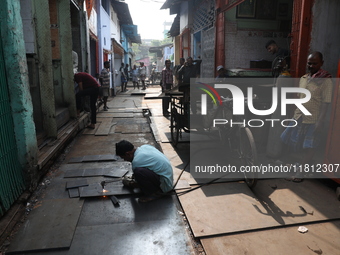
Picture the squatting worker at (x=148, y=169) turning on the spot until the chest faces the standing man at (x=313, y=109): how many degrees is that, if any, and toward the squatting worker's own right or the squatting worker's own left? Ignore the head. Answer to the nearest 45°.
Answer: approximately 180°

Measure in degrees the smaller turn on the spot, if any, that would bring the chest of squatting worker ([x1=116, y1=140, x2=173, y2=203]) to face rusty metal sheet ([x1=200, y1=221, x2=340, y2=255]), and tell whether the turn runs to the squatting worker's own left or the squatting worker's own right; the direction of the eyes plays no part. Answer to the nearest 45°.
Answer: approximately 135° to the squatting worker's own left

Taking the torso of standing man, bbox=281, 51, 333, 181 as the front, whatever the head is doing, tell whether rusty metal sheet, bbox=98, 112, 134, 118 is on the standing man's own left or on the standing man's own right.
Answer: on the standing man's own right

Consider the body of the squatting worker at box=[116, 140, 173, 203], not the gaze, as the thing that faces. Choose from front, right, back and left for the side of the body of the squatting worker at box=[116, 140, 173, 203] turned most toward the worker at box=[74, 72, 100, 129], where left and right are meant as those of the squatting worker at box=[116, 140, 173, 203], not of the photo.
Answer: right

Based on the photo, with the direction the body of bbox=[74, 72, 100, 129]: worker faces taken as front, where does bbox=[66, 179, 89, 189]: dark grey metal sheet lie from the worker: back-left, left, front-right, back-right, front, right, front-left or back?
left

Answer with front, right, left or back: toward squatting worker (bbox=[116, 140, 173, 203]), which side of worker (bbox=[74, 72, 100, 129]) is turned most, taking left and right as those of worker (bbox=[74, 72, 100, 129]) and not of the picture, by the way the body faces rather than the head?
left

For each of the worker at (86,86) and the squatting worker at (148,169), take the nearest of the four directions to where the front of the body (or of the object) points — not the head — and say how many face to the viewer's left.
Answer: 2

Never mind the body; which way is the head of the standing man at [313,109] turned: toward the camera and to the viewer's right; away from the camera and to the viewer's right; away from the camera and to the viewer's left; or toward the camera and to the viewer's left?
toward the camera and to the viewer's left

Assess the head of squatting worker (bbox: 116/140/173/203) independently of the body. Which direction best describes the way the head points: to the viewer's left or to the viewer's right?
to the viewer's left

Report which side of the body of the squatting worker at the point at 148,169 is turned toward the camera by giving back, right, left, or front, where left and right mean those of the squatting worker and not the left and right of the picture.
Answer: left

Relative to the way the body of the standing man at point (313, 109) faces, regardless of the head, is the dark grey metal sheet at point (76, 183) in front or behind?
in front

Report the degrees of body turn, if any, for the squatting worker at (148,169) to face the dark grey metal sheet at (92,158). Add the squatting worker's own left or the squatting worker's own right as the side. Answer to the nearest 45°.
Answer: approximately 45° to the squatting worker's own right

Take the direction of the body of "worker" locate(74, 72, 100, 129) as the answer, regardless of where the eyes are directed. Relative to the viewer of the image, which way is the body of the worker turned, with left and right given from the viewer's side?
facing to the left of the viewer
